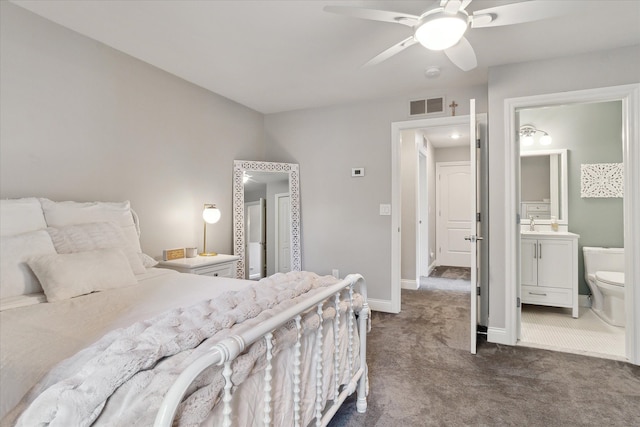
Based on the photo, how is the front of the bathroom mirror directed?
toward the camera

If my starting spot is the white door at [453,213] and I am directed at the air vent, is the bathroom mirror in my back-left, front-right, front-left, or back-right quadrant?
front-left

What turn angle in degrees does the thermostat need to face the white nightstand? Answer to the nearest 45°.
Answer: approximately 45° to its right

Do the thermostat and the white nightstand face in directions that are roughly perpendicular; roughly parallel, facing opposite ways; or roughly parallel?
roughly perpendicular

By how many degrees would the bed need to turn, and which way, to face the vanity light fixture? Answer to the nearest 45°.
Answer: approximately 45° to its left

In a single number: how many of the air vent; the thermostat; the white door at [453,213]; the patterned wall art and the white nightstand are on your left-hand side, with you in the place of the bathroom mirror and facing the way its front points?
1

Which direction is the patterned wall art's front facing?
toward the camera

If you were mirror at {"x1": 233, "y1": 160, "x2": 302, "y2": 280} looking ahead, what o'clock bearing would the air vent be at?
The air vent is roughly at 10 o'clock from the mirror.

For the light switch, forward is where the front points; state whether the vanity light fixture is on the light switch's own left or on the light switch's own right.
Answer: on the light switch's own left

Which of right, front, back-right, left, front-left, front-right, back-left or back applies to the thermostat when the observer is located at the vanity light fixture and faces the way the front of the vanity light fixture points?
front-right

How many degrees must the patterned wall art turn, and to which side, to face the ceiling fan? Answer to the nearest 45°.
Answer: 0° — it already faces it

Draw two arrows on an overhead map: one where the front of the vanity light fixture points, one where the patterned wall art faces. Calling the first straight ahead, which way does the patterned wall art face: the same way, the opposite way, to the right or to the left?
the same way

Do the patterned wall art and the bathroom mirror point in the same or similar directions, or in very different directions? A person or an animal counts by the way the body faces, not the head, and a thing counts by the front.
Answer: same or similar directions

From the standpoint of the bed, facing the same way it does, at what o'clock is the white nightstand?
The white nightstand is roughly at 8 o'clock from the bed.

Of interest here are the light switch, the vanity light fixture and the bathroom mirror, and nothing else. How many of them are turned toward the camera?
3

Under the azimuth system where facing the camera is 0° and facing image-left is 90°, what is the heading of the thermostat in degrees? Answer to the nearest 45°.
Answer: approximately 0°

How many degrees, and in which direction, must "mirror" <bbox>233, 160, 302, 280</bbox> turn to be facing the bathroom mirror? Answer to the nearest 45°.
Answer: approximately 90° to its left
